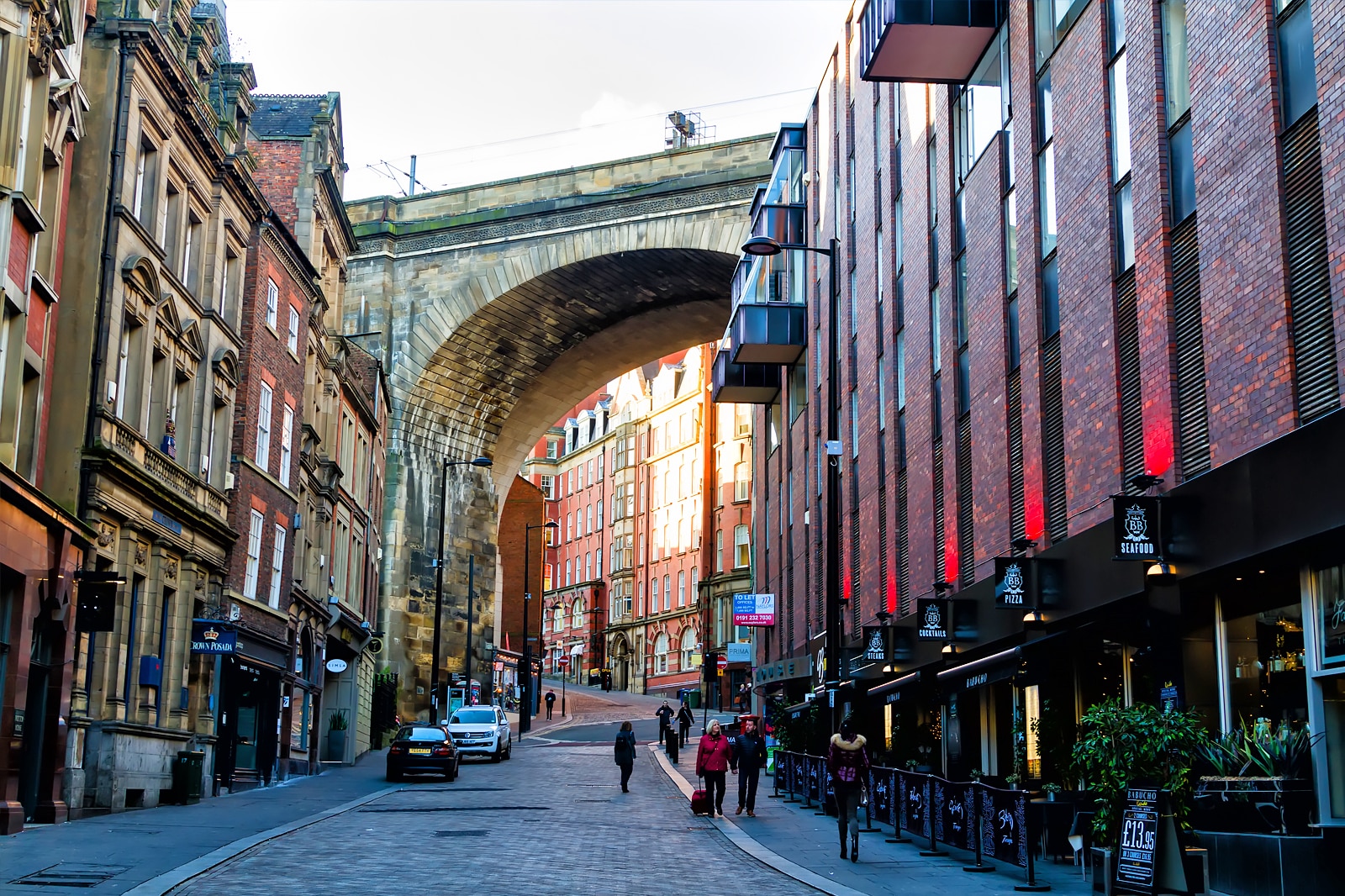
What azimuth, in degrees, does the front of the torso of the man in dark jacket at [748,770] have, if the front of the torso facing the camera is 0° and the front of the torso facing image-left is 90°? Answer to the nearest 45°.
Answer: approximately 0°

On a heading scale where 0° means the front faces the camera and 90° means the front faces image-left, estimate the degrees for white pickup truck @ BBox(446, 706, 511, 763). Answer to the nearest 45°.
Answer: approximately 45°

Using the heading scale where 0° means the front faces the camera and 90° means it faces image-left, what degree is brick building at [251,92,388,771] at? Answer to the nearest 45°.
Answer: approximately 315°

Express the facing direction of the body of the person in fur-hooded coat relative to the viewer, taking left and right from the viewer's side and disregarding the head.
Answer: facing away from the viewer

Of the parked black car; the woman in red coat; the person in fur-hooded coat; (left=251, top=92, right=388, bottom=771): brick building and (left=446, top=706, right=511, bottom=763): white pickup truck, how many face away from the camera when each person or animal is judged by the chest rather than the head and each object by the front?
2

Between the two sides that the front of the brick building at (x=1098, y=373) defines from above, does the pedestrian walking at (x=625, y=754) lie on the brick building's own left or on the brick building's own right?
on the brick building's own right

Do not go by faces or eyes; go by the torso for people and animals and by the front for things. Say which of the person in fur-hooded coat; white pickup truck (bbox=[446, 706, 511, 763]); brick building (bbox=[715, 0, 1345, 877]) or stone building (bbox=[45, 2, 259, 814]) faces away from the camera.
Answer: the person in fur-hooded coat

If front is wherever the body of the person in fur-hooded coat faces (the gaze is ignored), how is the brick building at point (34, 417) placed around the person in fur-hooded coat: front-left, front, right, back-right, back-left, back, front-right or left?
left

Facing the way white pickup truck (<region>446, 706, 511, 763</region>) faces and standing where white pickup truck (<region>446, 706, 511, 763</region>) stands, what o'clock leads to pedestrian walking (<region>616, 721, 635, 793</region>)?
The pedestrian walking is roughly at 10 o'clock from the white pickup truck.

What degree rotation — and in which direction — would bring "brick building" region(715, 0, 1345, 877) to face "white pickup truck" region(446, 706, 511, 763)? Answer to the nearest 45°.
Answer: approximately 90° to its right

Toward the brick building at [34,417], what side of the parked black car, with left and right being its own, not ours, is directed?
back

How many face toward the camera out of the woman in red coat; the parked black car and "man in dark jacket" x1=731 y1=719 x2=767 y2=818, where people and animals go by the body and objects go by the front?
2

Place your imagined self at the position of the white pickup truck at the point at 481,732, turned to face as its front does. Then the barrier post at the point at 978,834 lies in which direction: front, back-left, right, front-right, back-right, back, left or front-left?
front-left
